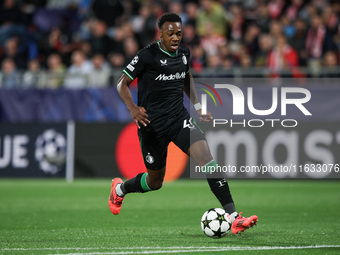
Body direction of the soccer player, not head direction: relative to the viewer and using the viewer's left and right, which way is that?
facing the viewer and to the right of the viewer
